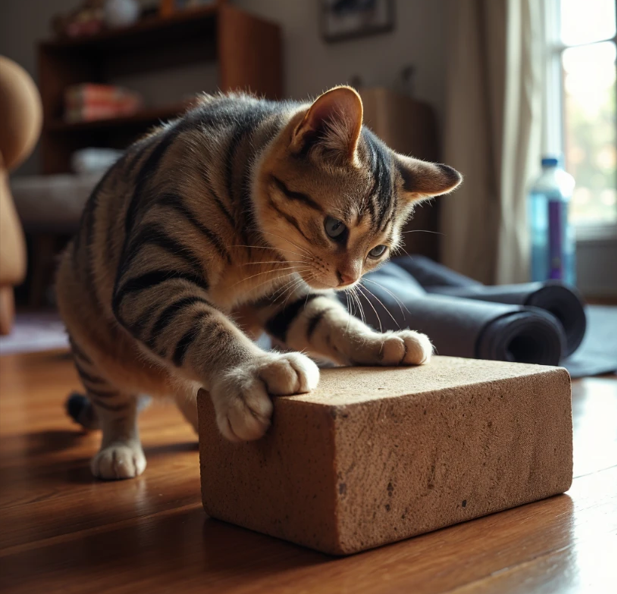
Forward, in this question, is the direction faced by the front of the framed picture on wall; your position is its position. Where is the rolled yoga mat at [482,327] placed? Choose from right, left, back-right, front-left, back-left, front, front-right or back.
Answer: front-left

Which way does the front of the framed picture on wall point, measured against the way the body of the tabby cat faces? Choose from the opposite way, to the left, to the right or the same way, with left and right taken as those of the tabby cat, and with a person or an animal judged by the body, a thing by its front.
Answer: to the right

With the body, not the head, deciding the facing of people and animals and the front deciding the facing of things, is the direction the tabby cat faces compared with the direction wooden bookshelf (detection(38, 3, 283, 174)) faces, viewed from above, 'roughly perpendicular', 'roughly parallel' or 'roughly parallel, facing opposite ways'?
roughly perpendicular

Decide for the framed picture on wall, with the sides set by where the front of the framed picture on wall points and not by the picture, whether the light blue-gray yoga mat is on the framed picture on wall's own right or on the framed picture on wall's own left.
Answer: on the framed picture on wall's own left

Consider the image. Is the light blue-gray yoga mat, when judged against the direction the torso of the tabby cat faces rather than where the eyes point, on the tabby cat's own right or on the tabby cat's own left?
on the tabby cat's own left

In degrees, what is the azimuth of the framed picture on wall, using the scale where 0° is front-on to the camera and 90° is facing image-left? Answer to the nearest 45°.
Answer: approximately 45°

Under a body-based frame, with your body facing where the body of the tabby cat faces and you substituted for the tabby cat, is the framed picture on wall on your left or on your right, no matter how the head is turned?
on your left

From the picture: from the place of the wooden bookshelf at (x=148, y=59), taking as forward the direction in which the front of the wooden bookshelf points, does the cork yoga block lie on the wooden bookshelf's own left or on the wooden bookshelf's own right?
on the wooden bookshelf's own left

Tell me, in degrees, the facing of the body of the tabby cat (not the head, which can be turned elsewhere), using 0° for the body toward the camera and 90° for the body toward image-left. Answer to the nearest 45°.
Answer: approximately 315°

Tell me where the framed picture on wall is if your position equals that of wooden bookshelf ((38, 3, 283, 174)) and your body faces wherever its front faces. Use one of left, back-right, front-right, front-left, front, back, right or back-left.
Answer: left

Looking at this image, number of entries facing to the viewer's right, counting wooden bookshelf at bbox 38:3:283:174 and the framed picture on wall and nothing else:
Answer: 0
